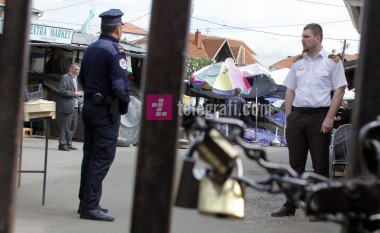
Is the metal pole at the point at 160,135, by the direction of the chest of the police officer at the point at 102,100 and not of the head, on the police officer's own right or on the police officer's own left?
on the police officer's own right

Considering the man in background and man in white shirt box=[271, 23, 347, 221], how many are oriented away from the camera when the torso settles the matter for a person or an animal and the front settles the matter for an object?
0

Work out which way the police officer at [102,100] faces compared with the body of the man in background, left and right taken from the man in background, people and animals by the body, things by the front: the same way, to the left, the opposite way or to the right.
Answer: to the left

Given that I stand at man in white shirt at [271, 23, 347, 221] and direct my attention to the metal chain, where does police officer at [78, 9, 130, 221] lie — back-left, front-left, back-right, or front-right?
front-right

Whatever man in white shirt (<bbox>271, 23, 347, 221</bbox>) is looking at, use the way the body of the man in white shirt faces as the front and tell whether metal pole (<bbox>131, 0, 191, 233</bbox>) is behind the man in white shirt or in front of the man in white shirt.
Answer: in front

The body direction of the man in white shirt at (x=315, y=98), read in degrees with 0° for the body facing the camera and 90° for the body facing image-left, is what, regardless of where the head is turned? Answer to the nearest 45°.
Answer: approximately 45°

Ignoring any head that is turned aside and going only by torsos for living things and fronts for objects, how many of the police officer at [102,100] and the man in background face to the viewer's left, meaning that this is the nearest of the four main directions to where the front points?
0

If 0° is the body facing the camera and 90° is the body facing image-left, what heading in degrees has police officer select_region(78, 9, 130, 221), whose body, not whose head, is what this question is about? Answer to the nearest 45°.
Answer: approximately 225°

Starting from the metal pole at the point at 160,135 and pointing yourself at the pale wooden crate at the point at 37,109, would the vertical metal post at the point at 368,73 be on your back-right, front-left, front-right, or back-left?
back-right

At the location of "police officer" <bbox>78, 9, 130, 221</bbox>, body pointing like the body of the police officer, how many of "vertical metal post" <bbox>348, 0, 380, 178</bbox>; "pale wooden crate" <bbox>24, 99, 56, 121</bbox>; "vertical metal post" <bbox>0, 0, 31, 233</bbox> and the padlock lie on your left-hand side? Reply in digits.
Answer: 1

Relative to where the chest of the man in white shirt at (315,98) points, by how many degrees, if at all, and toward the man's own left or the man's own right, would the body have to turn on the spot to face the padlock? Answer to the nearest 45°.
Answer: approximately 45° to the man's own left

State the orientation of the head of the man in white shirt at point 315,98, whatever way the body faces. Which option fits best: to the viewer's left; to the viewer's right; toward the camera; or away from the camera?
to the viewer's left

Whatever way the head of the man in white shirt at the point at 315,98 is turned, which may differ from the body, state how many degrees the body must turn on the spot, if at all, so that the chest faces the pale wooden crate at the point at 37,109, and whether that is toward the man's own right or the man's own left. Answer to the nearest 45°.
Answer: approximately 45° to the man's own right

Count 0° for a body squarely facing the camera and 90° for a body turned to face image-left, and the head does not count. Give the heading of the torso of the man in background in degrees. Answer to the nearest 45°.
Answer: approximately 315°
